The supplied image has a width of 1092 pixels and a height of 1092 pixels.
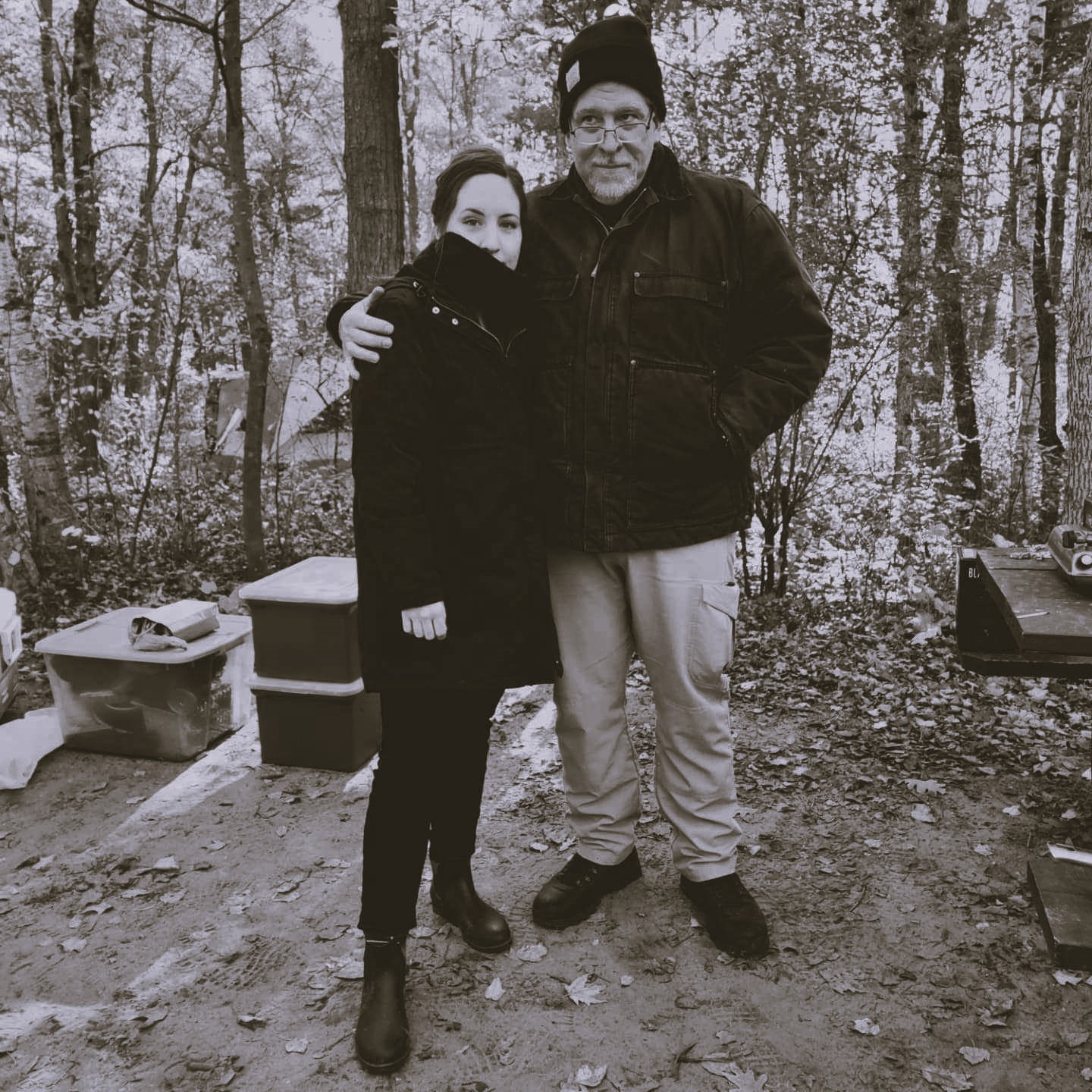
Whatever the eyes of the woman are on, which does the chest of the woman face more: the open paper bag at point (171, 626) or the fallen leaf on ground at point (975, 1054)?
the fallen leaf on ground

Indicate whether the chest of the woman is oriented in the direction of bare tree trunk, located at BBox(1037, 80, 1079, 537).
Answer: no

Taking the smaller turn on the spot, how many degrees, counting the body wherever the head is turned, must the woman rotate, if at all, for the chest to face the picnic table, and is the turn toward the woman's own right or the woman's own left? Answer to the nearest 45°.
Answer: approximately 45° to the woman's own left

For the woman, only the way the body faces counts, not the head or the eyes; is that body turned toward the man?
no

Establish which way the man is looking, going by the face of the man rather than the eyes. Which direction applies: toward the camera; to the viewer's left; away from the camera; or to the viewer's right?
toward the camera

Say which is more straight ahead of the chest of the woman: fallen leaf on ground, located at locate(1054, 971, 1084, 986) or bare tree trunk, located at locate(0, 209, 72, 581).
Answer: the fallen leaf on ground

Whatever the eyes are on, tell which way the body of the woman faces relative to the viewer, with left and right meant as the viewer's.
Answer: facing the viewer and to the right of the viewer

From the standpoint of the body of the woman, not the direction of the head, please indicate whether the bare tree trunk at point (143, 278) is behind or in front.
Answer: behind

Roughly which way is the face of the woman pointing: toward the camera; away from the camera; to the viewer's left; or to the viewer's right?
toward the camera

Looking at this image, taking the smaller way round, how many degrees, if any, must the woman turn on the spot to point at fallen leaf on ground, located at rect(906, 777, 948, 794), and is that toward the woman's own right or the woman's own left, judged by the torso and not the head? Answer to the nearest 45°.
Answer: approximately 90° to the woman's own left

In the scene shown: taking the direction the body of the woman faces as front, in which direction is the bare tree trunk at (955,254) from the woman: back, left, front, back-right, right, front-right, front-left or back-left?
left

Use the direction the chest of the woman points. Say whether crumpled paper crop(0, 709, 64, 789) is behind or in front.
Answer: behind

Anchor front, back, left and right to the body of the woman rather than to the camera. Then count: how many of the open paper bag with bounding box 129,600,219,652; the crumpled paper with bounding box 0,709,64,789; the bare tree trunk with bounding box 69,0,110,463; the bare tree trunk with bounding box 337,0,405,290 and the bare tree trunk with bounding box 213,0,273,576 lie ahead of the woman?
0

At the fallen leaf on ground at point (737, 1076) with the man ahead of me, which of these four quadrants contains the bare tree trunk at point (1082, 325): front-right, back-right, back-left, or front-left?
front-right

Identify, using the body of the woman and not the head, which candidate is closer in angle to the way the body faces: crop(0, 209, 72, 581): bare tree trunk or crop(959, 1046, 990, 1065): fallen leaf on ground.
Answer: the fallen leaf on ground

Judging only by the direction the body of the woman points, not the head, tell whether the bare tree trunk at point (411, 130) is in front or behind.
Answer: behind
